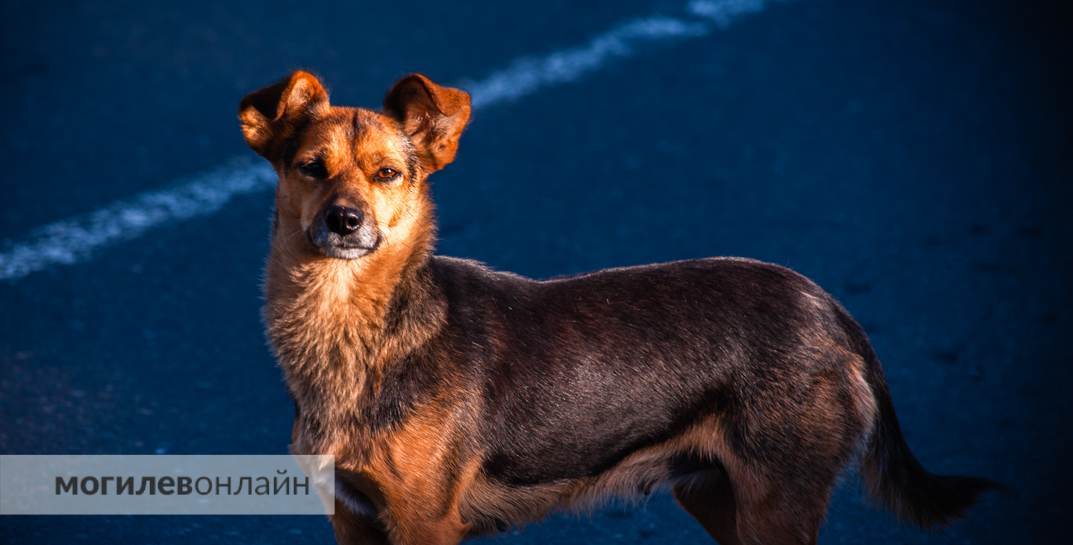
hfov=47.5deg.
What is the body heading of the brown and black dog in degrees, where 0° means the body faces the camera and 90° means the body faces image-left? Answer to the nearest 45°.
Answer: approximately 90°
